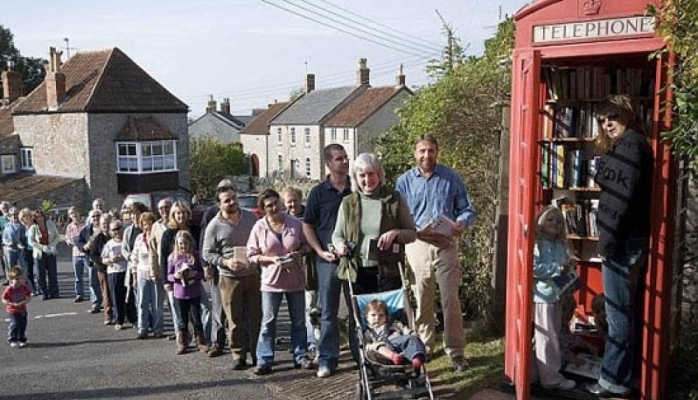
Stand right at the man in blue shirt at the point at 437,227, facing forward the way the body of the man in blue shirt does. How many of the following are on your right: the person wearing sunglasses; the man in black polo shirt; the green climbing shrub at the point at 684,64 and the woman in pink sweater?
2

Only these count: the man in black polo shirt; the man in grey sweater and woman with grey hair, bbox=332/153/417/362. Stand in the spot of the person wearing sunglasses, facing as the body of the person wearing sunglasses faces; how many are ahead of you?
3

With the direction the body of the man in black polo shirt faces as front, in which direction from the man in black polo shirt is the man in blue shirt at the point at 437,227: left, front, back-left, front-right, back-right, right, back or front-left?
front-left

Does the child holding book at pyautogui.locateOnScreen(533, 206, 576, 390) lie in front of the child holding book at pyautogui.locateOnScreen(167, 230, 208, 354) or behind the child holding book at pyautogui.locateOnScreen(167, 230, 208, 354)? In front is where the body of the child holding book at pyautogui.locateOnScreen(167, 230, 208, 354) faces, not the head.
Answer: in front

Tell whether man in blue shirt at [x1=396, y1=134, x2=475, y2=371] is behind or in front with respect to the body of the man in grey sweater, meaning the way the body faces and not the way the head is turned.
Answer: in front

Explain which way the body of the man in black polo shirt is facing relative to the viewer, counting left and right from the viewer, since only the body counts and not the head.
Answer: facing the viewer and to the right of the viewer

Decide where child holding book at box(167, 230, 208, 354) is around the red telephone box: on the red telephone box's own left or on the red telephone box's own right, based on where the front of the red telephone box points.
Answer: on the red telephone box's own right
